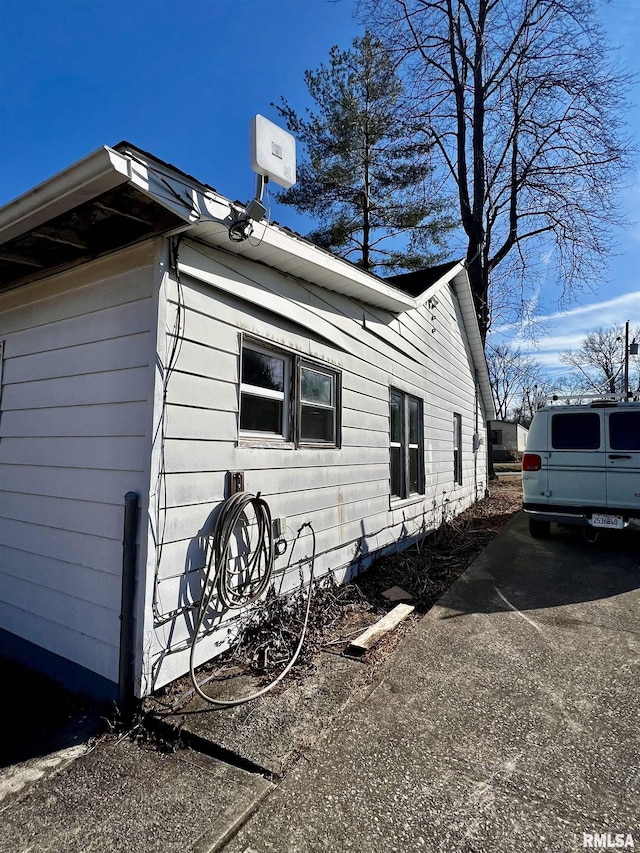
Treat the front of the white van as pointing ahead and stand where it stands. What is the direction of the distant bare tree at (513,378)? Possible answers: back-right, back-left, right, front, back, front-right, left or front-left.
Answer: front

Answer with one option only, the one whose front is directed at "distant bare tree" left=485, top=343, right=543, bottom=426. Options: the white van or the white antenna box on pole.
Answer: the white van

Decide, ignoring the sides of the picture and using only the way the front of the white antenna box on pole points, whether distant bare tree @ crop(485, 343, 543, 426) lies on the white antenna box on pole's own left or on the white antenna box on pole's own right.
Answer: on the white antenna box on pole's own left

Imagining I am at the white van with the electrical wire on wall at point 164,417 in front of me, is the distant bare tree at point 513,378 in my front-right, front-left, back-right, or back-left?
back-right

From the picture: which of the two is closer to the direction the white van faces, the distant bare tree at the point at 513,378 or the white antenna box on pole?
the distant bare tree

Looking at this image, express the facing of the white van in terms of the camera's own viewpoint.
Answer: facing away from the viewer

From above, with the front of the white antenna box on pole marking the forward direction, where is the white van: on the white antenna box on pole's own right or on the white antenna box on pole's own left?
on the white antenna box on pole's own left

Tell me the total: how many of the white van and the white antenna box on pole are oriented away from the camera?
1

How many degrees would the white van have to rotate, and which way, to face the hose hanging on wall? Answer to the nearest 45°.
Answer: approximately 135° to its left

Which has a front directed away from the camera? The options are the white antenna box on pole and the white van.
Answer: the white van

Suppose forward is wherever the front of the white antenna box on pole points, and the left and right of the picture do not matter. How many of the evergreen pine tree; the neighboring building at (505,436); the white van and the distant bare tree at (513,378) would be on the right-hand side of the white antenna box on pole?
0
